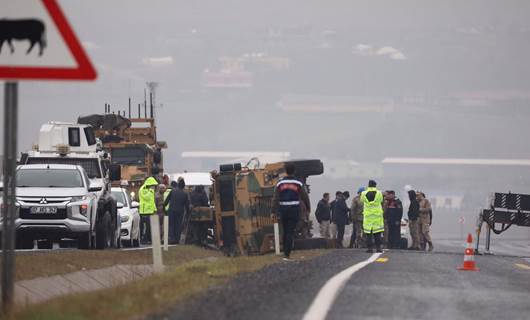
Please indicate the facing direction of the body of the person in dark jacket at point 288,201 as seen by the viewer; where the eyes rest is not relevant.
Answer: away from the camera

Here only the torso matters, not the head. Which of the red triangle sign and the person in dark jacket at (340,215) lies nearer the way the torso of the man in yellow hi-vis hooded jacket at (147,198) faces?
the person in dark jacket

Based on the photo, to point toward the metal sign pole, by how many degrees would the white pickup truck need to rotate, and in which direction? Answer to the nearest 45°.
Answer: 0° — it already faces it

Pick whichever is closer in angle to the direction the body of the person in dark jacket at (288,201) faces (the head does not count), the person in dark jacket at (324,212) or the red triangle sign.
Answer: the person in dark jacket

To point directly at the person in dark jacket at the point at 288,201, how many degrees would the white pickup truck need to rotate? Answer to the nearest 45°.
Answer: approximately 45° to its left

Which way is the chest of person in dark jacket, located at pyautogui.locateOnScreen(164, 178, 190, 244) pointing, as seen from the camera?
away from the camera

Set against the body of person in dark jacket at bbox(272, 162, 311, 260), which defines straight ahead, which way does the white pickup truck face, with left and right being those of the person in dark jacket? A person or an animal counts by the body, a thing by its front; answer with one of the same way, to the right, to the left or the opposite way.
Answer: the opposite way
